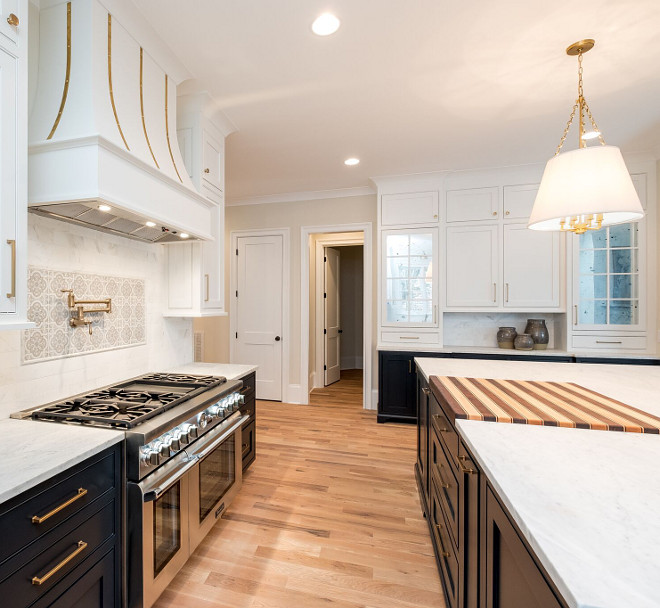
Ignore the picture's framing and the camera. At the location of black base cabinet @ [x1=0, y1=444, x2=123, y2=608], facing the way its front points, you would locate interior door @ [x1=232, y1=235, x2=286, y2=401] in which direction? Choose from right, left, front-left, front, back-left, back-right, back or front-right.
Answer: left

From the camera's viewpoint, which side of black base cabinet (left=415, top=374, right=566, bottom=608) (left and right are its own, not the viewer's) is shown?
left

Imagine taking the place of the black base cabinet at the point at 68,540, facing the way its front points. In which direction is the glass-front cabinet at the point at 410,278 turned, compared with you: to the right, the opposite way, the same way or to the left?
to the right

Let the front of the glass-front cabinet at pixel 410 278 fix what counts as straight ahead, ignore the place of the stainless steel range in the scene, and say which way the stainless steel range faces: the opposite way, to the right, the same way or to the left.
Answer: to the left

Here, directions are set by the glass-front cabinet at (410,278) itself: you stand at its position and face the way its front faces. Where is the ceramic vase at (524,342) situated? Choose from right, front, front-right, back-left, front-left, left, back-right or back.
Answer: left

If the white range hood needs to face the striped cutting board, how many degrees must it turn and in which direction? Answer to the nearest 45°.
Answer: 0° — it already faces it

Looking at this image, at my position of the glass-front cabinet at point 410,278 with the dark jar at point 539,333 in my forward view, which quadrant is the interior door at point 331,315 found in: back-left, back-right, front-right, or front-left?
back-left

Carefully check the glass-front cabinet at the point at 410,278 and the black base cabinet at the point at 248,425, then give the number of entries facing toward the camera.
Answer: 1

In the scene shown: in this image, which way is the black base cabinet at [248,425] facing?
to the viewer's right

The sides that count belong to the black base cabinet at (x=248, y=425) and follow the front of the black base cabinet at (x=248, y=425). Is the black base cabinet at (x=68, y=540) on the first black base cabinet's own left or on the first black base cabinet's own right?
on the first black base cabinet's own right
